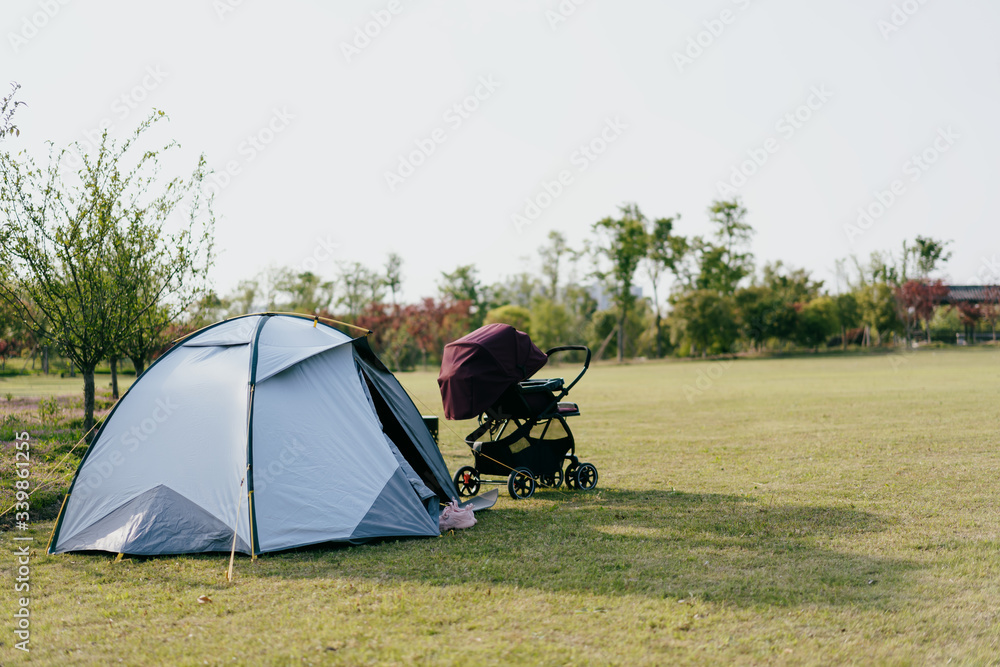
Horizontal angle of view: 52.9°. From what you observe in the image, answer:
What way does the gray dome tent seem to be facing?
to the viewer's right

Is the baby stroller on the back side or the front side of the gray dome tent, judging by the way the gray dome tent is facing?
on the front side
